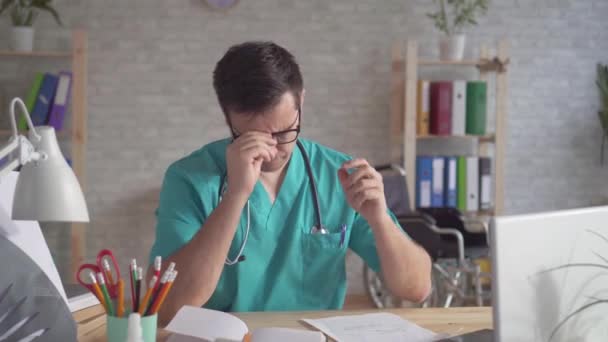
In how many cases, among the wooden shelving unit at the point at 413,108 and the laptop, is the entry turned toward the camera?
1

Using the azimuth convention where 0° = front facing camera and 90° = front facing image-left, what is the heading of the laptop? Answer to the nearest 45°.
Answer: approximately 135°

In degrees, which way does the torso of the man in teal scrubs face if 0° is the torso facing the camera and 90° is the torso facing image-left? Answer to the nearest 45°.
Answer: approximately 0°

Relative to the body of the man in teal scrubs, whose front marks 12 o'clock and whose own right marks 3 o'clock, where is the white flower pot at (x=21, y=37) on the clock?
The white flower pot is roughly at 5 o'clock from the man in teal scrubs.

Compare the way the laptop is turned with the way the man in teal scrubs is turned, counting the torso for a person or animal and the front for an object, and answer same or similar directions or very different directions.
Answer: very different directions

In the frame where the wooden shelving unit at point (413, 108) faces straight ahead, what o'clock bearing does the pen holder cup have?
The pen holder cup is roughly at 12 o'clock from the wooden shelving unit.
